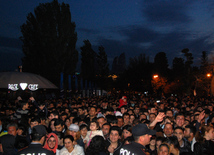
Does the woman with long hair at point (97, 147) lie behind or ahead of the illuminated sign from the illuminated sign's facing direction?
ahead

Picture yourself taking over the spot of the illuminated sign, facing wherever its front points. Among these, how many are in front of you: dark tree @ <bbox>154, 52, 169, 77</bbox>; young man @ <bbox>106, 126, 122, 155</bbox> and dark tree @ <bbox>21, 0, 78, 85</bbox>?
1

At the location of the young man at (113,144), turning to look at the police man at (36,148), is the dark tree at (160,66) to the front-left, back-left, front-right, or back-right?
back-right

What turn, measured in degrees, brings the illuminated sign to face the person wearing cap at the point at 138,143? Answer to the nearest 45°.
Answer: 0° — it already faces them

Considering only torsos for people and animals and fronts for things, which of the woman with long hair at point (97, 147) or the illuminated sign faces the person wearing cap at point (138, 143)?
the illuminated sign

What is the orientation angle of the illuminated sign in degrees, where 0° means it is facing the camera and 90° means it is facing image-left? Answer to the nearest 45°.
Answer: approximately 0°
